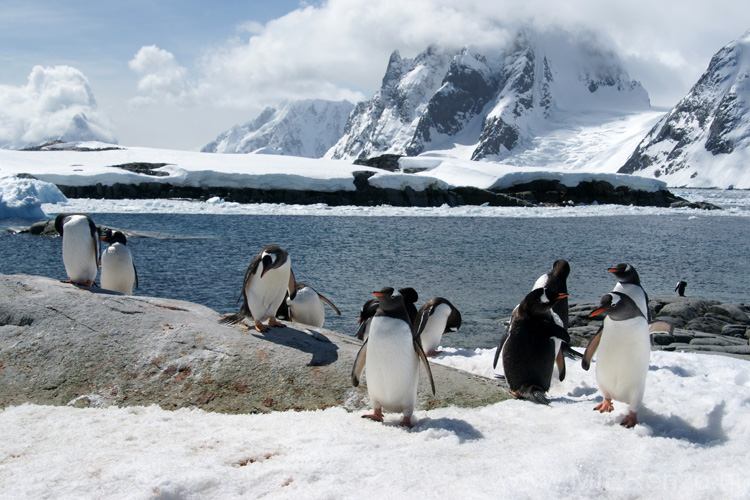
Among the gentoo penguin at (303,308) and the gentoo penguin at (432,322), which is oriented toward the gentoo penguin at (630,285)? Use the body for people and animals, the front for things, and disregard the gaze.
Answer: the gentoo penguin at (432,322)

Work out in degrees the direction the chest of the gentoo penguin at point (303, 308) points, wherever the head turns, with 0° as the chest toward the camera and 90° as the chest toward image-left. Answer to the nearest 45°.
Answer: approximately 45°

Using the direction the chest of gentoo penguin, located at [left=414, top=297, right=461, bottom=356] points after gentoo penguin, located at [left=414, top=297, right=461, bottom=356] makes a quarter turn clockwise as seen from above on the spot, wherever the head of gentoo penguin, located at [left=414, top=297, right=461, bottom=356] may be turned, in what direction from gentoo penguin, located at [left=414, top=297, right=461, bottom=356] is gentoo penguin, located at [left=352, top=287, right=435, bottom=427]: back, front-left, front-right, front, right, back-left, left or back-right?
front-left

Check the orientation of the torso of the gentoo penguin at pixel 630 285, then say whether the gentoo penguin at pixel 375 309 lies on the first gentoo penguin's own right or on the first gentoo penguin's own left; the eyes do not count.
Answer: on the first gentoo penguin's own right

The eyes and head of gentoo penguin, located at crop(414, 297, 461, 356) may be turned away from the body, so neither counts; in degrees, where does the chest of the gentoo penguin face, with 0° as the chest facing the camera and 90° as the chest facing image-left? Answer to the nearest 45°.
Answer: approximately 315°

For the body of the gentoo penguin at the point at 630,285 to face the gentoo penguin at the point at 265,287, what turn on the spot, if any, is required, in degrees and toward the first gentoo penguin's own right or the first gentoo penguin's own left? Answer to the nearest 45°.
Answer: approximately 45° to the first gentoo penguin's own right

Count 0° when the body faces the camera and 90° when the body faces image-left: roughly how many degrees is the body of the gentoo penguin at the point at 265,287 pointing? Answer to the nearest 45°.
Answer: approximately 315°

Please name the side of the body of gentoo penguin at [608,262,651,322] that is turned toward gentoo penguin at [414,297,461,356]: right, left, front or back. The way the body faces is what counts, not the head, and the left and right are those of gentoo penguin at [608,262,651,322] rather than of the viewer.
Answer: right

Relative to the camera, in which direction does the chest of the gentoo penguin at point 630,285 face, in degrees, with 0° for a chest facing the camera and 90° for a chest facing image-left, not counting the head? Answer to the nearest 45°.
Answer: approximately 45°
